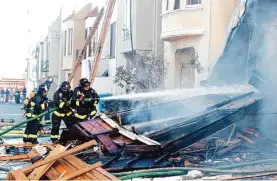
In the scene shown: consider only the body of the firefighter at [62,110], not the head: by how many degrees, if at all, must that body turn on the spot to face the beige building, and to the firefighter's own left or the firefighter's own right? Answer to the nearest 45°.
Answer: approximately 90° to the firefighter's own left

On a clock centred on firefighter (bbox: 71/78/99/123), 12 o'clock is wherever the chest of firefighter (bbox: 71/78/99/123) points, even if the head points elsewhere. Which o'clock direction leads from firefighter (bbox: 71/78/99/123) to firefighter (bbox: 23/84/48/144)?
firefighter (bbox: 23/84/48/144) is roughly at 5 o'clock from firefighter (bbox: 71/78/99/123).

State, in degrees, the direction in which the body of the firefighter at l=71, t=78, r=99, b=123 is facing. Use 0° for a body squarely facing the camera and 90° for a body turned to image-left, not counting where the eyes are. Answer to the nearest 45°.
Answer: approximately 315°

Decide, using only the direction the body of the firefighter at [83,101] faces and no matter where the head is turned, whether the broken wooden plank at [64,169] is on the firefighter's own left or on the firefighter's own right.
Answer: on the firefighter's own right

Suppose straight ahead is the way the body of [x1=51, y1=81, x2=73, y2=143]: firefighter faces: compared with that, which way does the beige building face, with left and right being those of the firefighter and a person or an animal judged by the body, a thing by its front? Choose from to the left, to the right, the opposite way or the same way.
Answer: to the right

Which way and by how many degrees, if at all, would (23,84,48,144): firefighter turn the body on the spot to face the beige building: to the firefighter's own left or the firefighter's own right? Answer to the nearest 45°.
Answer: approximately 45° to the firefighter's own left

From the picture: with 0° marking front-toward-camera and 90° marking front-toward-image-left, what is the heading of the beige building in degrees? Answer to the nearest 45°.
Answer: approximately 45°

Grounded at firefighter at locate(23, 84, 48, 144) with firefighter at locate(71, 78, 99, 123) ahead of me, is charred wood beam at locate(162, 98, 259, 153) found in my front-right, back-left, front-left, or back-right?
front-right

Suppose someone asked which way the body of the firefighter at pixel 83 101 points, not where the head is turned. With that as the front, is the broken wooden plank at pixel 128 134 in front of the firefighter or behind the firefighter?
in front

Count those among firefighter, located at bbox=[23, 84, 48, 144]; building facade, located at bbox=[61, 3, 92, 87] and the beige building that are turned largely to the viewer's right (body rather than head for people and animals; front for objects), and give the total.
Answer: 1

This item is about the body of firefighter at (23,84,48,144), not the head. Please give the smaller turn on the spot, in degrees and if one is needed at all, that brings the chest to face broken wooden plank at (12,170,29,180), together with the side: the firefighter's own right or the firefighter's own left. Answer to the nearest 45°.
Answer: approximately 90° to the firefighter's own right

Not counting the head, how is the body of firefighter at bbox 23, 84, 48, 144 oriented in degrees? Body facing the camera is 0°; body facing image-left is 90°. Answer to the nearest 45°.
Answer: approximately 270°

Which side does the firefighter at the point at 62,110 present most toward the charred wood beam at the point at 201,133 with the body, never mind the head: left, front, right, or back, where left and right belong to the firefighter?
front

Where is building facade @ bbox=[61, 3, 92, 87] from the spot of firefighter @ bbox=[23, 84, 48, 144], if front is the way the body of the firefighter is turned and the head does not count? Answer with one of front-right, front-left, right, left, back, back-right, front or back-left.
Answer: left
